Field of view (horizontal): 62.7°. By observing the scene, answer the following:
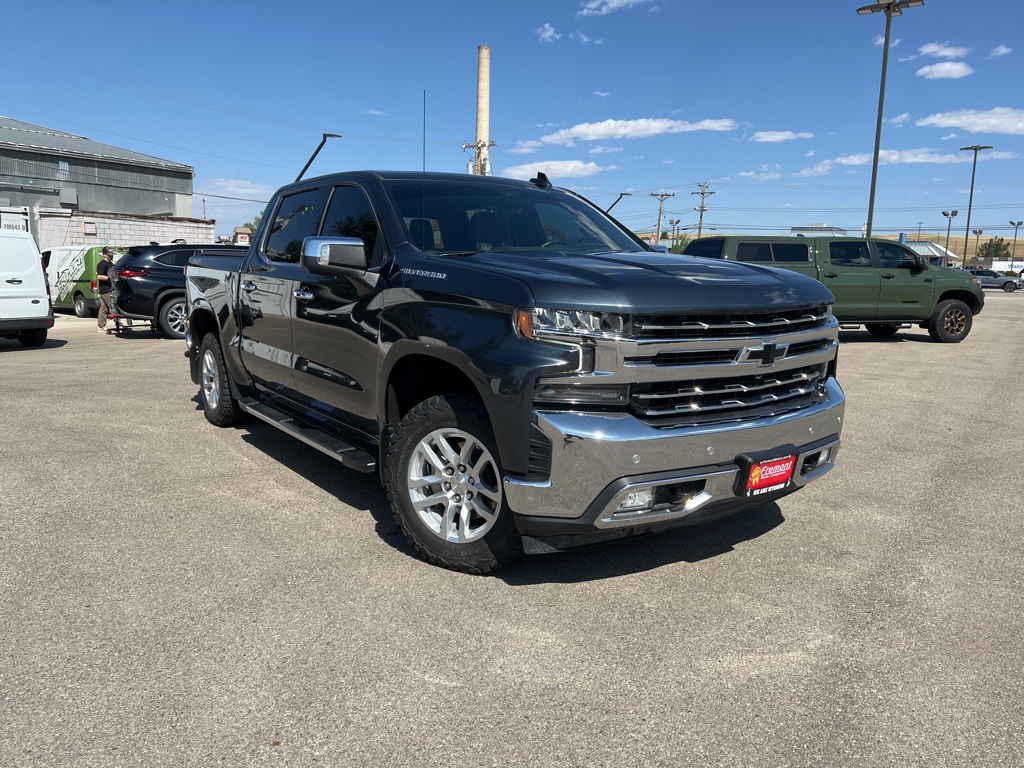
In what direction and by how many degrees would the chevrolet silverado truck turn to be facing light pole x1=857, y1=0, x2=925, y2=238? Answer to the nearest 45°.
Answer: approximately 90° to its left

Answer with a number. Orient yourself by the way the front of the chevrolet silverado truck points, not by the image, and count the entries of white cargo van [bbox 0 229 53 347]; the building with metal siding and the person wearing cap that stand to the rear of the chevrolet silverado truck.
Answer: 3

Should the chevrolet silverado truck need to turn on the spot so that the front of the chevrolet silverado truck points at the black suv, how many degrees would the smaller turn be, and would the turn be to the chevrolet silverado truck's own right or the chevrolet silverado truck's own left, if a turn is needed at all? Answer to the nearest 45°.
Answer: approximately 180°

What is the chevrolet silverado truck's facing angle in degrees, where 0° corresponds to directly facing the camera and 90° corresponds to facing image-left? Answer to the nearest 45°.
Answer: approximately 315°

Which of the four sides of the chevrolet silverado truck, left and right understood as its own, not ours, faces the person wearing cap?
back

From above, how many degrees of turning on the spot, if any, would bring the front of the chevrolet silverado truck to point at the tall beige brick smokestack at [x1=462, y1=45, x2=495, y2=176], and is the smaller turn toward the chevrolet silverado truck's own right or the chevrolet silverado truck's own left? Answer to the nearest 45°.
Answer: approximately 135° to the chevrolet silverado truck's own left

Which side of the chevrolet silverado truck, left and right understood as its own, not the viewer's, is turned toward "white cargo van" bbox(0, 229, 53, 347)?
back

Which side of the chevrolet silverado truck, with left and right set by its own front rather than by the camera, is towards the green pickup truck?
left
